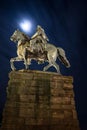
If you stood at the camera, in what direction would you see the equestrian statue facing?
facing to the left of the viewer
